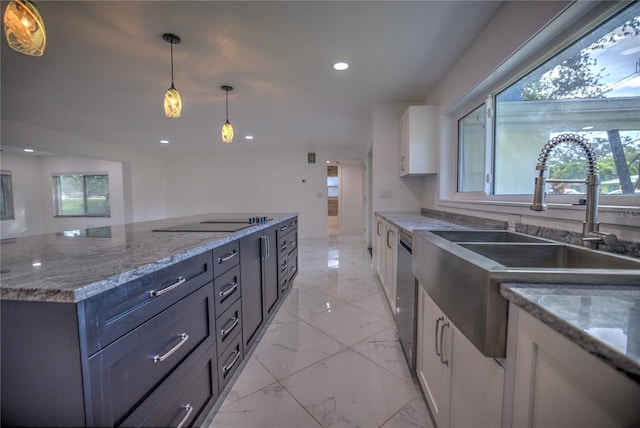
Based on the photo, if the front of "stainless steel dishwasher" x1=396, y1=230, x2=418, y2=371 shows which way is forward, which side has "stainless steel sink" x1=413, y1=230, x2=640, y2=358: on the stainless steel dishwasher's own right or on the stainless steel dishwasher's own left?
on the stainless steel dishwasher's own left

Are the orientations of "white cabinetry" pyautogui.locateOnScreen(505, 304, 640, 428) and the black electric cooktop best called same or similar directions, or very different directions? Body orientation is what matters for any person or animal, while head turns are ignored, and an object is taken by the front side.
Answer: very different directions

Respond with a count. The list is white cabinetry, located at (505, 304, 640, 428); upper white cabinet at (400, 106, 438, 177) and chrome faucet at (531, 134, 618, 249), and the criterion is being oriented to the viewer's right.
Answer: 0

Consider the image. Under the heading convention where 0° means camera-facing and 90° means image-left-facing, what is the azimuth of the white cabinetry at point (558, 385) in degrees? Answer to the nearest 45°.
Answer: approximately 45°

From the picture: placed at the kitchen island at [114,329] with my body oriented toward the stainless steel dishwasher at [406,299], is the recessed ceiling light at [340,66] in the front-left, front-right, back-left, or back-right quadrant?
front-left

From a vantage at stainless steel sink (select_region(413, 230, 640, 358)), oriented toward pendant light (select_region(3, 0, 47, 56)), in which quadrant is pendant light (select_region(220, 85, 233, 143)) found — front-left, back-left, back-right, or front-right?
front-right

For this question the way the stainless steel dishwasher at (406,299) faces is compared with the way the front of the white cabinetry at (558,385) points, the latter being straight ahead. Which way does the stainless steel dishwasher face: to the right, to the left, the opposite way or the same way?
the same way

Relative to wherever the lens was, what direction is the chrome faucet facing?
facing the viewer and to the left of the viewer

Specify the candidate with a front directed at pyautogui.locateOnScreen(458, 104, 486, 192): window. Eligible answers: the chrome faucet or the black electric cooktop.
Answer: the black electric cooktop

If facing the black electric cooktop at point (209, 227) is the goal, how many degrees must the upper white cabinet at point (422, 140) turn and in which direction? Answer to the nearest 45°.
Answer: approximately 45° to its left

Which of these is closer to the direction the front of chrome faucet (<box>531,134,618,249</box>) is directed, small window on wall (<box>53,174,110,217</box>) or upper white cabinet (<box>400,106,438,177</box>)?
the small window on wall

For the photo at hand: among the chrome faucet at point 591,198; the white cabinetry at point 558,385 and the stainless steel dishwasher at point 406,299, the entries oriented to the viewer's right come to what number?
0

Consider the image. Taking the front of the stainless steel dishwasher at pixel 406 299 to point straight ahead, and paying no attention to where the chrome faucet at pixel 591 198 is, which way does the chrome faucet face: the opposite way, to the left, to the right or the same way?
the same way

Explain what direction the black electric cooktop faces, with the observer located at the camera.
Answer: facing to the right of the viewer

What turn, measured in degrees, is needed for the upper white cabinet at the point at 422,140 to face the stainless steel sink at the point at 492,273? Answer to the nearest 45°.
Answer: approximately 90° to its left

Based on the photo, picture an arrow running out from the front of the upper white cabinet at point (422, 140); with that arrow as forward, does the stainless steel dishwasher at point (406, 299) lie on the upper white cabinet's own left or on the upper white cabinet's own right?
on the upper white cabinet's own left

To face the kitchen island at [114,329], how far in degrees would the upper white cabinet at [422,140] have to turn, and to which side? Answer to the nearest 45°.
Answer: approximately 90° to its left

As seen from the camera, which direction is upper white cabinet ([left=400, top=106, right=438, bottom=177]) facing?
to the viewer's left

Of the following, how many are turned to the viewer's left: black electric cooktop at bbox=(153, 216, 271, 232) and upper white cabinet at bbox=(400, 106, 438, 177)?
1
